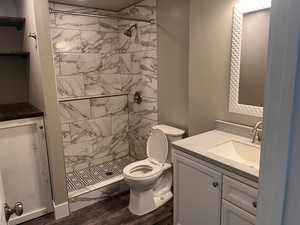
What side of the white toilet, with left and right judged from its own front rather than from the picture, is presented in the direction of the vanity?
left

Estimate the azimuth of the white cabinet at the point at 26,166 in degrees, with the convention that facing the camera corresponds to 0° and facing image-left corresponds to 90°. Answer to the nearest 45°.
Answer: approximately 315°

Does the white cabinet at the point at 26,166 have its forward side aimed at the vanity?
yes

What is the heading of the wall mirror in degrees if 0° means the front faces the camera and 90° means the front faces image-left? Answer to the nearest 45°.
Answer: approximately 45°

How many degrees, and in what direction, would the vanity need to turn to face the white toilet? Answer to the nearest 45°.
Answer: approximately 90° to its right
